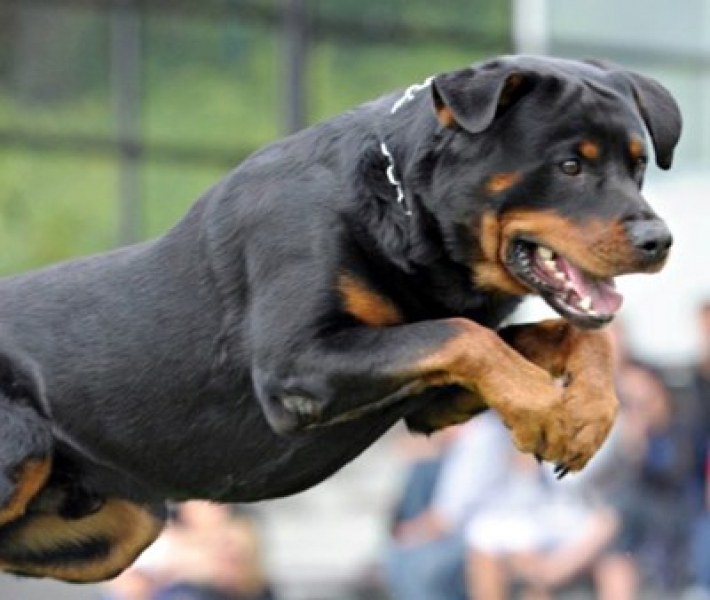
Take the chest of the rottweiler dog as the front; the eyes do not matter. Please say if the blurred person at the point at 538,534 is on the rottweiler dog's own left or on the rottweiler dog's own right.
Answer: on the rottweiler dog's own left

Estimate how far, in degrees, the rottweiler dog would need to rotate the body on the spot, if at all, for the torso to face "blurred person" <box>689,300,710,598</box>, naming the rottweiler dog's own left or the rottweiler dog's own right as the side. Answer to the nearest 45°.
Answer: approximately 45° to the rottweiler dog's own left

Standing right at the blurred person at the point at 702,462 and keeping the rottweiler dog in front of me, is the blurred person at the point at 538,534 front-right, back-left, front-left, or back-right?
front-right

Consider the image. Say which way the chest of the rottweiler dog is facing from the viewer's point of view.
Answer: to the viewer's right
